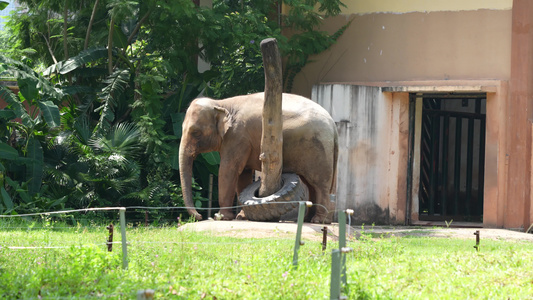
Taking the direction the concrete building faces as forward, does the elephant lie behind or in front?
in front

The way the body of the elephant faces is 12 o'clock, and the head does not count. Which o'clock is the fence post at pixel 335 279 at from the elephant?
The fence post is roughly at 9 o'clock from the elephant.

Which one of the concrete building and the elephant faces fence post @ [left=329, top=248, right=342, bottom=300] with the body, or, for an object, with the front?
the concrete building

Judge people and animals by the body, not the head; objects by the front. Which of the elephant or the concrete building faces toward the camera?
the concrete building

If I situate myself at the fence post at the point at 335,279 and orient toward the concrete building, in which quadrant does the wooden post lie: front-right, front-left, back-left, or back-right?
front-left

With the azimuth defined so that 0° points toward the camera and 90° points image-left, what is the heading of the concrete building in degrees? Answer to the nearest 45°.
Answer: approximately 0°

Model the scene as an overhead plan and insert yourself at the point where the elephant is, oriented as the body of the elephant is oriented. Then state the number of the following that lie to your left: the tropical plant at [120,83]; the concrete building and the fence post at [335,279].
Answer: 1

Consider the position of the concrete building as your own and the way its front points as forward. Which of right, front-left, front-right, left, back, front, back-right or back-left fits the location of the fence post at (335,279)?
front

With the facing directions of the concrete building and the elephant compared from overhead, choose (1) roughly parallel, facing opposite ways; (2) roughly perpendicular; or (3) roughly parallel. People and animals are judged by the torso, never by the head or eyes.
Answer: roughly perpendicular

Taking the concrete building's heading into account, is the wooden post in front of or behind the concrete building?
in front

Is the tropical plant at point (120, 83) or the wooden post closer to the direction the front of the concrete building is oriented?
the wooden post

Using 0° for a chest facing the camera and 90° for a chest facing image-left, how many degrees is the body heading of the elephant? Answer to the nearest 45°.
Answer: approximately 90°

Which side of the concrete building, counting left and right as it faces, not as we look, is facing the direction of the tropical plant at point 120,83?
right

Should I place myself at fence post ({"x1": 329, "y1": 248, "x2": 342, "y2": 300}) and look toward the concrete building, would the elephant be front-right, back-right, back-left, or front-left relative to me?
front-left

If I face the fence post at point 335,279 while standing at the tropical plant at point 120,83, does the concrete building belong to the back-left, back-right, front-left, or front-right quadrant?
front-left

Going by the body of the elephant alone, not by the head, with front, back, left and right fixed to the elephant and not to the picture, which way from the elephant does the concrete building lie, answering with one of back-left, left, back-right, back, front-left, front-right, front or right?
back-right

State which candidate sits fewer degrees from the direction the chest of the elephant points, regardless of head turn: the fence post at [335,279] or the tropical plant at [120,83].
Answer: the tropical plant
